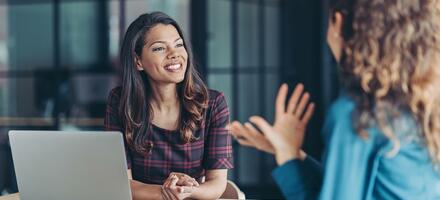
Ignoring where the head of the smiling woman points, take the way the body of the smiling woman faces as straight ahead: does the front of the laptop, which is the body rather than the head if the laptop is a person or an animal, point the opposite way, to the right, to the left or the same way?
the opposite way

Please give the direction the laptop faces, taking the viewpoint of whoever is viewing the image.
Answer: facing away from the viewer

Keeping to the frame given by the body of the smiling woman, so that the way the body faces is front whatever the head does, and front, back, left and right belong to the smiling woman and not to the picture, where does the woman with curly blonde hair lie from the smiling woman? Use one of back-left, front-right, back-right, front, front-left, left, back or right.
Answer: front-left

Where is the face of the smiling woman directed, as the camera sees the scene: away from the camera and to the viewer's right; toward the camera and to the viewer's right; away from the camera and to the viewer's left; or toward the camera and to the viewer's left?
toward the camera and to the viewer's right

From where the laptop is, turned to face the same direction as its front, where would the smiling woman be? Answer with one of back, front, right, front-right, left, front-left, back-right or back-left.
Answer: front-right

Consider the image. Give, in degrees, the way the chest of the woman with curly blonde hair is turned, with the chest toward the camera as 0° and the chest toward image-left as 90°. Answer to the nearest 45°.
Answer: approximately 135°

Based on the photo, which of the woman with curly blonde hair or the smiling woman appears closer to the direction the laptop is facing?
the smiling woman

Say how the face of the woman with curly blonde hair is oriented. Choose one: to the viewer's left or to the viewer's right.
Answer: to the viewer's left

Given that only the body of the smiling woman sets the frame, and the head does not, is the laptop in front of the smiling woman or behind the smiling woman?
in front

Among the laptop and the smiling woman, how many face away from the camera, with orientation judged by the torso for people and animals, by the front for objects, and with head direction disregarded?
1

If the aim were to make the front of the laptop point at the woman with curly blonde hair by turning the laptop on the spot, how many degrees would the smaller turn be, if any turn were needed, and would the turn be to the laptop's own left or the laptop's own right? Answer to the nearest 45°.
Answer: approximately 135° to the laptop's own right

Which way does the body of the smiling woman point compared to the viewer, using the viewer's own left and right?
facing the viewer

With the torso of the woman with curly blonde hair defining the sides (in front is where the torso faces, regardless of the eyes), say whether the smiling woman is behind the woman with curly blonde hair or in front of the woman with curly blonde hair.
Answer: in front
